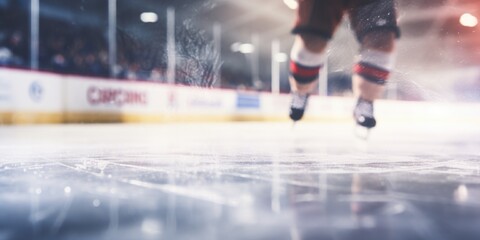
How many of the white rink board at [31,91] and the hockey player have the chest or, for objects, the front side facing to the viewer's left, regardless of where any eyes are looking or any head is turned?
0

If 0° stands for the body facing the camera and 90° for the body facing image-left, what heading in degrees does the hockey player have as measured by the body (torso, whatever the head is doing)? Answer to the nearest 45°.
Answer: approximately 0°

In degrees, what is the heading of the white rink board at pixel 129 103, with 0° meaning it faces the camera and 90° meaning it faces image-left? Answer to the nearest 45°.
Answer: approximately 315°

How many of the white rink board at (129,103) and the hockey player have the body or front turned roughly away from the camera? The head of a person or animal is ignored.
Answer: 0
